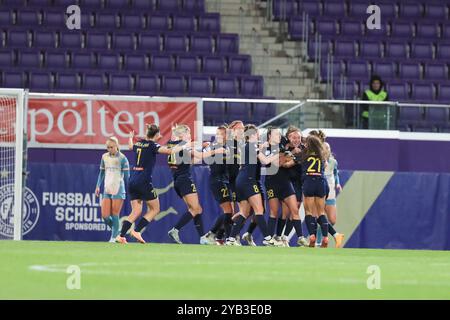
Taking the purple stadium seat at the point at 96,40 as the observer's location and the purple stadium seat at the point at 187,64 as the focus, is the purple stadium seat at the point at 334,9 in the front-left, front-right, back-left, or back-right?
front-left

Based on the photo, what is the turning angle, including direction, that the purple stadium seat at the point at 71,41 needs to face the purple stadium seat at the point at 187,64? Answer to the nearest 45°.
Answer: approximately 90° to its left

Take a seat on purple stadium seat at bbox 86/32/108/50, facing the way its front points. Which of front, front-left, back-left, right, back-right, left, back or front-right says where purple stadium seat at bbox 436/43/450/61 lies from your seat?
left

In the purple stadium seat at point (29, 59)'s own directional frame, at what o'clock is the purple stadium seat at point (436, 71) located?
the purple stadium seat at point (436, 71) is roughly at 9 o'clock from the purple stadium seat at point (29, 59).

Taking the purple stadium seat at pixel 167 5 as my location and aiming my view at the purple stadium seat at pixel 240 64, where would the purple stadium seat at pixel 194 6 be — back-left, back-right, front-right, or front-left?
front-left

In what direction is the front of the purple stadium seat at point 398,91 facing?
toward the camera

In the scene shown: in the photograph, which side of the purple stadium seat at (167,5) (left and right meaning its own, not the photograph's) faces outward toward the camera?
front

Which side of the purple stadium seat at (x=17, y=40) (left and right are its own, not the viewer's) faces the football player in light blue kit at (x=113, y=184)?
front

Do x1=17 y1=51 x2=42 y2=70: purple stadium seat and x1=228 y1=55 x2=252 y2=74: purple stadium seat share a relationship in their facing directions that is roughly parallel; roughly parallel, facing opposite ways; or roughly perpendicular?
roughly parallel

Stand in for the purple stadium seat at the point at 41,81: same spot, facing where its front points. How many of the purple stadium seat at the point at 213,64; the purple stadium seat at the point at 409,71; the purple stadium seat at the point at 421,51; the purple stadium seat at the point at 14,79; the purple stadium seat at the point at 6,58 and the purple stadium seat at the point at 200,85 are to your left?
4

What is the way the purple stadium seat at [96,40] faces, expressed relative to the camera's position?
facing the viewer

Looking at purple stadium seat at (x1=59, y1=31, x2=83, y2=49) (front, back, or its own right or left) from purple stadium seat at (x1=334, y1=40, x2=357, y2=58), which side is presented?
left

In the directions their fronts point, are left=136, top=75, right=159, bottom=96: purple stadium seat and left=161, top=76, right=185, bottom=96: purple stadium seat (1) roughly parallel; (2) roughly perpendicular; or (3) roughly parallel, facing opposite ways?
roughly parallel

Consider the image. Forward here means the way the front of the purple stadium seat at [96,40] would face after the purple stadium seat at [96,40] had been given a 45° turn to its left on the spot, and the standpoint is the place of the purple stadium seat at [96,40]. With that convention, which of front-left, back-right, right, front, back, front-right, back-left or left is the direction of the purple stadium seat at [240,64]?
front-left

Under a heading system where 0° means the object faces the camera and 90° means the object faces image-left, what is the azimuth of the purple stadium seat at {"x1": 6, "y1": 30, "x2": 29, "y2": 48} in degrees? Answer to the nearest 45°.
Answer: approximately 0°

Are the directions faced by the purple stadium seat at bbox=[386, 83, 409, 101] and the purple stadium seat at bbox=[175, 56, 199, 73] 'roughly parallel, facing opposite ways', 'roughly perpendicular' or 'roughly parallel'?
roughly parallel
